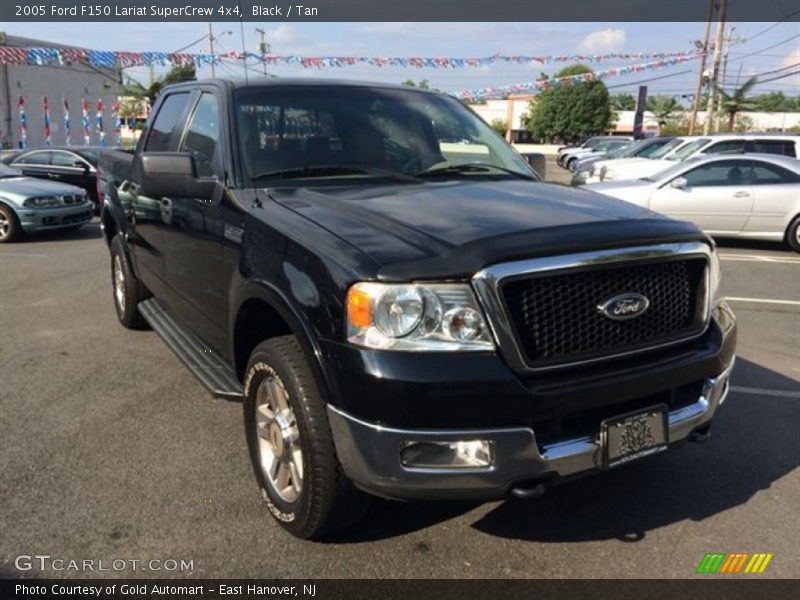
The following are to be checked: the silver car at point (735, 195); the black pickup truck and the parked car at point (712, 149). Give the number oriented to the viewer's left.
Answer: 2

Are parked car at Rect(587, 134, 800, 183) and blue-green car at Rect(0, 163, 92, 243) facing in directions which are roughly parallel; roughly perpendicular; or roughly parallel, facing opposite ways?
roughly parallel, facing opposite ways

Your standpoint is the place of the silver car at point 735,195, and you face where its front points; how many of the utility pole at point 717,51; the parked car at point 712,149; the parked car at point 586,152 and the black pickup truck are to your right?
3

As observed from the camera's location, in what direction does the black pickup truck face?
facing the viewer and to the right of the viewer

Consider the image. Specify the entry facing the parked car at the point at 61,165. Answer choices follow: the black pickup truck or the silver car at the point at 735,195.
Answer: the silver car

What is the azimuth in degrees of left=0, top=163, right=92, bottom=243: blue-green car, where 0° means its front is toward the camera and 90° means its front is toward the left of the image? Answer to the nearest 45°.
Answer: approximately 315°

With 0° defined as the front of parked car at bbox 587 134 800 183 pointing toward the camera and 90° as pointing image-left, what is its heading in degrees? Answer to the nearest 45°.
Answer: approximately 90°

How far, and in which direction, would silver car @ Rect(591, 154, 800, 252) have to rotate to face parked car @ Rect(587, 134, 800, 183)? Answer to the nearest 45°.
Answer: approximately 90° to its right

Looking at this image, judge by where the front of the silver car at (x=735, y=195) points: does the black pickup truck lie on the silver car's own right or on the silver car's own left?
on the silver car's own left

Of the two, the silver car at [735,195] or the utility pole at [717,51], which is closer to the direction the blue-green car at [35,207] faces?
the silver car

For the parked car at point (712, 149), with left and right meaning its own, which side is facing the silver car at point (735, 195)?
left

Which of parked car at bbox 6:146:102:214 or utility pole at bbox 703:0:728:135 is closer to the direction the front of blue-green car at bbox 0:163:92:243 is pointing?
the utility pole

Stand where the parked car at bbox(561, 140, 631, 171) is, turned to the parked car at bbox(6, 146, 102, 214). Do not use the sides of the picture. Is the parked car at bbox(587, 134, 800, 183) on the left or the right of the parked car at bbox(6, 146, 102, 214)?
left

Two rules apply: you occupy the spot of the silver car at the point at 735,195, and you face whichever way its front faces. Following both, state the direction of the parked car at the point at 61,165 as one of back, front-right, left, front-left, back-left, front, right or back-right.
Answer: front

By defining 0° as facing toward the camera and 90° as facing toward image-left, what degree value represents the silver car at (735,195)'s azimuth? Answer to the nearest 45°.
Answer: approximately 90°

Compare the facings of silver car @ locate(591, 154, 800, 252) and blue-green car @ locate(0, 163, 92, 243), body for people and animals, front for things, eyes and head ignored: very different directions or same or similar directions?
very different directions
